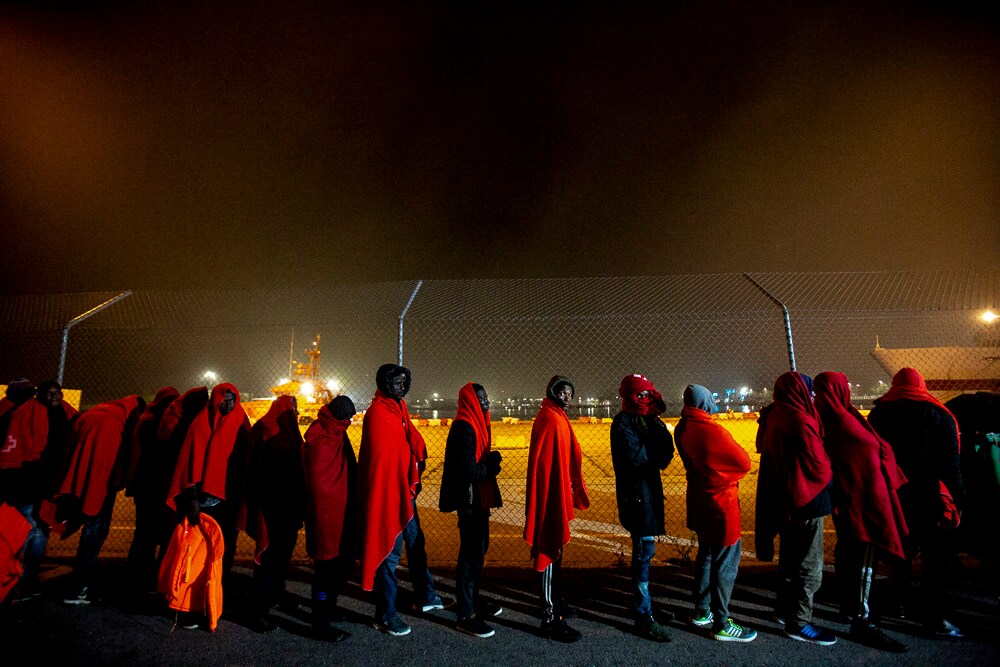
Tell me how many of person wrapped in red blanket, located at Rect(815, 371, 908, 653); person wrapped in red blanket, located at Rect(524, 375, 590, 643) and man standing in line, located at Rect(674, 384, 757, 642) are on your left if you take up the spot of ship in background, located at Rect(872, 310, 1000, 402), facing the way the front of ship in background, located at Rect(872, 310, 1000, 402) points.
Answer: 3

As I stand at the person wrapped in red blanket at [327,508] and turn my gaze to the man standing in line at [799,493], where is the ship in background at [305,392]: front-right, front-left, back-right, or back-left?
back-left

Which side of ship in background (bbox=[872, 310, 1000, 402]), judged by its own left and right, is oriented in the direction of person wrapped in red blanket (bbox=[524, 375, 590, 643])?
left
